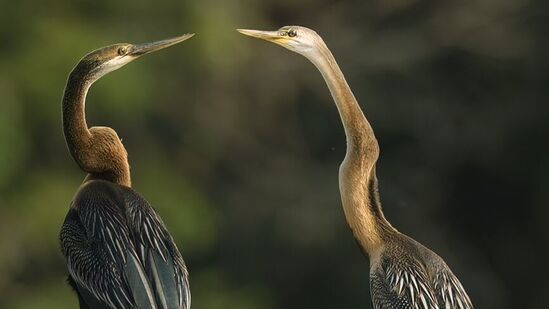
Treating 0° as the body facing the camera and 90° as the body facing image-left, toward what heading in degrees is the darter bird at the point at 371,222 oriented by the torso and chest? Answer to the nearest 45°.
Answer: approximately 90°

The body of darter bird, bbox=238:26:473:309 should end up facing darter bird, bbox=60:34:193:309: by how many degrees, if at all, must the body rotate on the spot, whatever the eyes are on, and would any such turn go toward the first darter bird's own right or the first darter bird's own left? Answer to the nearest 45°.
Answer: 0° — it already faces it
